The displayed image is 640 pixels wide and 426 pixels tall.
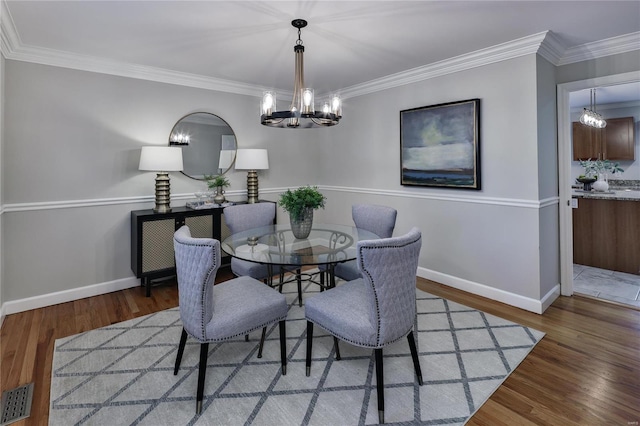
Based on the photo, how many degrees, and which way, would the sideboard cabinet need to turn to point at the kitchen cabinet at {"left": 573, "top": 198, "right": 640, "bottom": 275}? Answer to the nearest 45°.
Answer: approximately 90° to its left

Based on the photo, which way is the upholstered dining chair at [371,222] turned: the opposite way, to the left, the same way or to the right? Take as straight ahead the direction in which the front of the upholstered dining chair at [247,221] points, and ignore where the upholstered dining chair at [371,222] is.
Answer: to the right

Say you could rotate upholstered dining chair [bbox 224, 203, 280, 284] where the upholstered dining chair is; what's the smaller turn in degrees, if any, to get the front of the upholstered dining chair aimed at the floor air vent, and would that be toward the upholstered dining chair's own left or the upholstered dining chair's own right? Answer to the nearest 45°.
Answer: approximately 90° to the upholstered dining chair's own right

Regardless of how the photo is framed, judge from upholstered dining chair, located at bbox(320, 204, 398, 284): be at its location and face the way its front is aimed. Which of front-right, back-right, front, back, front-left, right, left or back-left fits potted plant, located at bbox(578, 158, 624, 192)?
back

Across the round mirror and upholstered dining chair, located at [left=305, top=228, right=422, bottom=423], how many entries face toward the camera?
1

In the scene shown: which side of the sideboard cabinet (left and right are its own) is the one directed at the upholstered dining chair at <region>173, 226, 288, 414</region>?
front

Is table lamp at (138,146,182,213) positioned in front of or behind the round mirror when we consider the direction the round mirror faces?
in front

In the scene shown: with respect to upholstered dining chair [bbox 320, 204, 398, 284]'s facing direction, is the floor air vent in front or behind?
in front

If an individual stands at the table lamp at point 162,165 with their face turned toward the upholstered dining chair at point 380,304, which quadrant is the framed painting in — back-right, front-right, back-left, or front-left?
front-left

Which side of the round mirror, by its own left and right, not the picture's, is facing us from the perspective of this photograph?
front

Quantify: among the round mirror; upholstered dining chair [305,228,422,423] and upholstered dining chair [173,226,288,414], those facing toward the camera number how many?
1

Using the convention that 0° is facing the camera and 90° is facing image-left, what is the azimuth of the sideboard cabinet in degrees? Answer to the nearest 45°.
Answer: approximately 0°

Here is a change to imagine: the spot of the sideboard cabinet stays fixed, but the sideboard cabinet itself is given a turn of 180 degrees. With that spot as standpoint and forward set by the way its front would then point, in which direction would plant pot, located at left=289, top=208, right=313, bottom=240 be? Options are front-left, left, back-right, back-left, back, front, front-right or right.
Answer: back-right

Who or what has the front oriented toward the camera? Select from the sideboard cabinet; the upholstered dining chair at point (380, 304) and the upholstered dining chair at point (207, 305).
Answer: the sideboard cabinet

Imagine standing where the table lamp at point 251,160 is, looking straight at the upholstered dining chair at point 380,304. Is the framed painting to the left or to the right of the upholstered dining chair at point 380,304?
left
